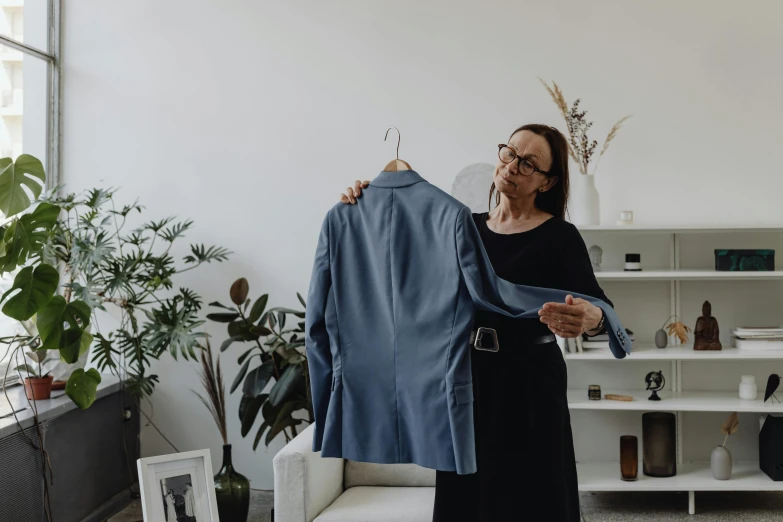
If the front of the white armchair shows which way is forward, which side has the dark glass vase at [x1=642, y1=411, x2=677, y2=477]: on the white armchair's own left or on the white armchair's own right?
on the white armchair's own left

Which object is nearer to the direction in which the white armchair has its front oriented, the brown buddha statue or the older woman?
the older woman

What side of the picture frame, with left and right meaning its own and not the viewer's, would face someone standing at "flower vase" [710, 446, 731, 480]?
left

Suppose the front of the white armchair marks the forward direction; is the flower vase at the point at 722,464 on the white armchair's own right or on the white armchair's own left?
on the white armchair's own left

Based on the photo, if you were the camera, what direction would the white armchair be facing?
facing the viewer

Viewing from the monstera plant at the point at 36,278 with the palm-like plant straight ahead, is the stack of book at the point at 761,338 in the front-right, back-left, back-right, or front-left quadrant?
front-right

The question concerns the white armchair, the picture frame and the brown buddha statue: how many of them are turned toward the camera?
3

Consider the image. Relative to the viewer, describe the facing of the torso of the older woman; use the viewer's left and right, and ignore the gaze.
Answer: facing the viewer and to the left of the viewer

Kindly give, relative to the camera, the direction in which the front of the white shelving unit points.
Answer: facing the viewer

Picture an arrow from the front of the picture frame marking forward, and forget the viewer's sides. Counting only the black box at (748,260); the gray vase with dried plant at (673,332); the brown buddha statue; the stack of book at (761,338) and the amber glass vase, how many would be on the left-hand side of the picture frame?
5

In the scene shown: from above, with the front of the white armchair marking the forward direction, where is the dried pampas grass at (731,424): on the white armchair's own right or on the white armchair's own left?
on the white armchair's own left

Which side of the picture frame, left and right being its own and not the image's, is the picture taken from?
front

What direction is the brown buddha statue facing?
toward the camera

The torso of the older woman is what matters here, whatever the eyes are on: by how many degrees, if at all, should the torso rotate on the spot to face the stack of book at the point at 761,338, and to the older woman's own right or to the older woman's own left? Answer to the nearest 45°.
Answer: approximately 180°

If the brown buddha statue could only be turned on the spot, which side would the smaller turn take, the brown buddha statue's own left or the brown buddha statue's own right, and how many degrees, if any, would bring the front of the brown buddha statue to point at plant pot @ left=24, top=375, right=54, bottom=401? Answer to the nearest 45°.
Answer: approximately 45° to the brown buddha statue's own right
